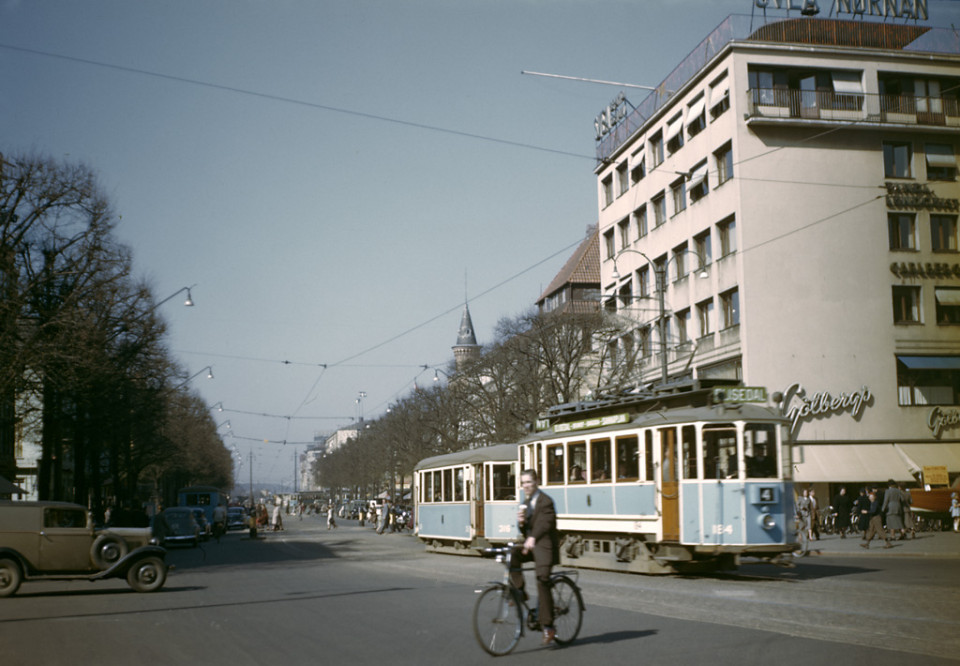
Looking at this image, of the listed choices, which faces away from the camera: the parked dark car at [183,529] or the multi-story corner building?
the parked dark car

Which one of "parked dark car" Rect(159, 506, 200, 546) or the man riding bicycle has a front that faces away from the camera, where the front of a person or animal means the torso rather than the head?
the parked dark car

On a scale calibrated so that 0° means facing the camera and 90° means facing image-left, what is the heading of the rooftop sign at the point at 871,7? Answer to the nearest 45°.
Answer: approximately 0°

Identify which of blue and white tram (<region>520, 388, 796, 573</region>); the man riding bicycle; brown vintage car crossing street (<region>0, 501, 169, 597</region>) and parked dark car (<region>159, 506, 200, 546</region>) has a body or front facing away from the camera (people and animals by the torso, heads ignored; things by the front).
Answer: parked dark car (<region>159, 506, 200, 546</region>)

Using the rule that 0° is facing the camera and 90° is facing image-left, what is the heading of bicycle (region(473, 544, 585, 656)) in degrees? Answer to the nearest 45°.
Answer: approximately 45°

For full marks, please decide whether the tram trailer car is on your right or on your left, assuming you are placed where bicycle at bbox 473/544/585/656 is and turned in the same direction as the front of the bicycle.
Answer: on your right

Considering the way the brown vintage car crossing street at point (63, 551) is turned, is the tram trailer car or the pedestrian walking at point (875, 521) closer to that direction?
the pedestrian walking

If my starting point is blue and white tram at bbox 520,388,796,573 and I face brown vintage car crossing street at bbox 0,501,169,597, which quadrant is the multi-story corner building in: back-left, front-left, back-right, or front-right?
back-right

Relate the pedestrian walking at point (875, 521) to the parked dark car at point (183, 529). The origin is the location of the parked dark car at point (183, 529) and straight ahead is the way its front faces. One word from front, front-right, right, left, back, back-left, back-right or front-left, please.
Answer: back-right

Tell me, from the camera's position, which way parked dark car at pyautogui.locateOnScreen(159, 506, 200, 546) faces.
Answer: facing away from the viewer
